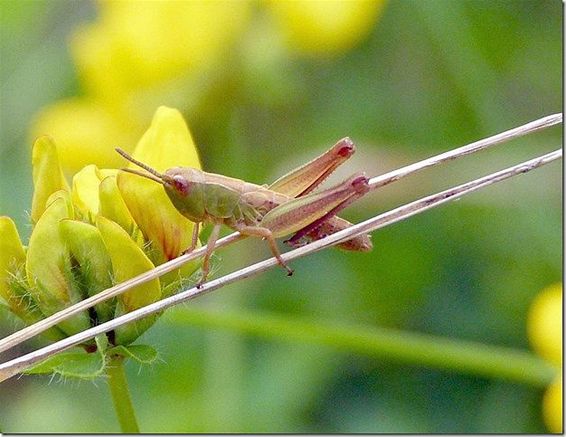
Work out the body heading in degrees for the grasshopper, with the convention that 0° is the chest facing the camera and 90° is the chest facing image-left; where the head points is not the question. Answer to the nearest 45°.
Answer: approximately 90°

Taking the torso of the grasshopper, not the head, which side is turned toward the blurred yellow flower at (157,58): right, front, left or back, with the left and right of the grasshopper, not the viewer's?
right

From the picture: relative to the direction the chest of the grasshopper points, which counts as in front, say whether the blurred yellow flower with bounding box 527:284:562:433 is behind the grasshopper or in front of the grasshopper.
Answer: behind
